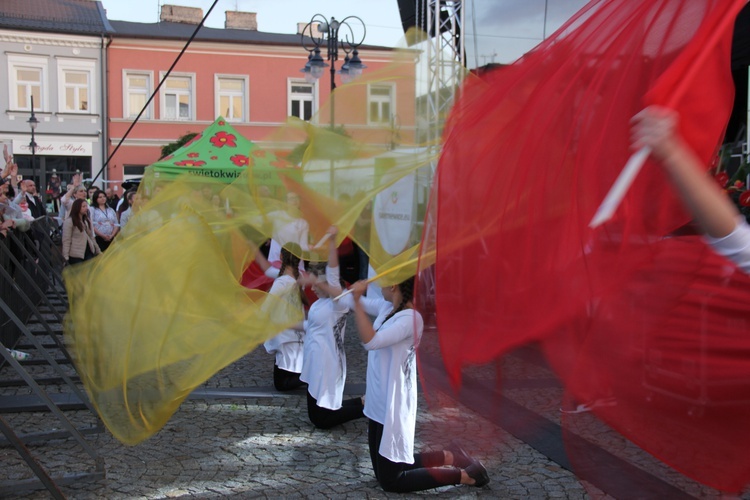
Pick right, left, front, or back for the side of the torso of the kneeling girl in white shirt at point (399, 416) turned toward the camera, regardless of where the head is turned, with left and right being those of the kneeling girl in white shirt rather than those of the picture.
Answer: left

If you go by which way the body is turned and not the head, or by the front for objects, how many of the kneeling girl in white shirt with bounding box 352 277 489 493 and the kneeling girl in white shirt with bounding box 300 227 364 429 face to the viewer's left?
2

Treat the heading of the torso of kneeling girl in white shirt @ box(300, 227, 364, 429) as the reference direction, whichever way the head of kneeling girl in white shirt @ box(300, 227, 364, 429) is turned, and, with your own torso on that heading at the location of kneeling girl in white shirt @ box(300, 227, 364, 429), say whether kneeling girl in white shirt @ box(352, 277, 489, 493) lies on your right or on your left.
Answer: on your left

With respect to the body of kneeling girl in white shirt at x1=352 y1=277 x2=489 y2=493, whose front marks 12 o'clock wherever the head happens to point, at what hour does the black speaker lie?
The black speaker is roughly at 3 o'clock from the kneeling girl in white shirt.

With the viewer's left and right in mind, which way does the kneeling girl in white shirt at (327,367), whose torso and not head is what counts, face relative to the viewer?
facing to the left of the viewer

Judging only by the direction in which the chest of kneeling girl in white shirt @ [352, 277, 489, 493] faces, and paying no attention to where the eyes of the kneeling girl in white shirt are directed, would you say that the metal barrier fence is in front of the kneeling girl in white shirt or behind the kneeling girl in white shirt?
in front
